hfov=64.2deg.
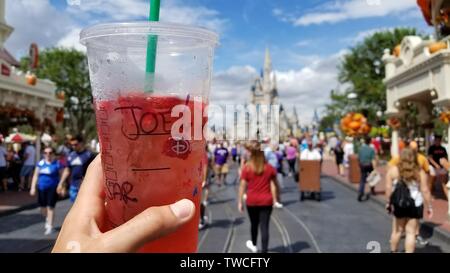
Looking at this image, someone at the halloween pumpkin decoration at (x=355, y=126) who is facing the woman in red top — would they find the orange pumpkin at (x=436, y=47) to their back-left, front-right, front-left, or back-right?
front-left

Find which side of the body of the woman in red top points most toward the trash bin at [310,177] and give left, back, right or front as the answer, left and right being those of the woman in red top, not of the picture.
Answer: front

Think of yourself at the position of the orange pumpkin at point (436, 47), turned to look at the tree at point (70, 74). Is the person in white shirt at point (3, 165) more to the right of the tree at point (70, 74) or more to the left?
left

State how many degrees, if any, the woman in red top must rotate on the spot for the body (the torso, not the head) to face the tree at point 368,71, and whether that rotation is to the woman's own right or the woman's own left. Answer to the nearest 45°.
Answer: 0° — they already face it

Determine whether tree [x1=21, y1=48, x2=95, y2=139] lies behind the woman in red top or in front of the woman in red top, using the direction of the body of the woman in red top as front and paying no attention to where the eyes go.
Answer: in front

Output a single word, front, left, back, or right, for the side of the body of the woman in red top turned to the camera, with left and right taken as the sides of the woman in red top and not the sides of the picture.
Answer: back

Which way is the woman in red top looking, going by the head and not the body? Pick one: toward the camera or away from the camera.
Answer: away from the camera
